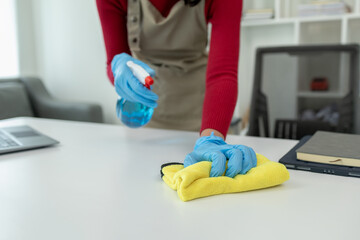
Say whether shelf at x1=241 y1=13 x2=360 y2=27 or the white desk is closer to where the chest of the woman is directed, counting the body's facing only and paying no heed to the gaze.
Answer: the white desk

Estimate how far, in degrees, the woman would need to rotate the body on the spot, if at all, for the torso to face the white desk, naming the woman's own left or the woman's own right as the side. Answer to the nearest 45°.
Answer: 0° — they already face it

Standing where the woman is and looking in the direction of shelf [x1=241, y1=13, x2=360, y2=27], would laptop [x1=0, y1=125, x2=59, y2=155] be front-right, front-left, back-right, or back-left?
back-left

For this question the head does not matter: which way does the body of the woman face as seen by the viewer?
toward the camera

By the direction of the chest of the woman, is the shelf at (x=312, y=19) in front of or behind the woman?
behind
